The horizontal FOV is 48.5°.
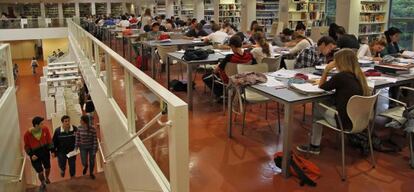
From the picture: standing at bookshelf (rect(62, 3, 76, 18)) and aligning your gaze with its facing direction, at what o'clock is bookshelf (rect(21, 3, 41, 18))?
bookshelf (rect(21, 3, 41, 18)) is roughly at 3 o'clock from bookshelf (rect(62, 3, 76, 18)).

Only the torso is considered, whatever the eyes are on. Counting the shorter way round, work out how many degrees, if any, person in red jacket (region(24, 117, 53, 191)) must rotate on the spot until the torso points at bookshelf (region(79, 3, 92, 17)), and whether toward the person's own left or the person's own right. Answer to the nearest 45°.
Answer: approximately 180°

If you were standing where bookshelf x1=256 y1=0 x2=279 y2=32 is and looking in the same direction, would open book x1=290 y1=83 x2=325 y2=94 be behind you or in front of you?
in front

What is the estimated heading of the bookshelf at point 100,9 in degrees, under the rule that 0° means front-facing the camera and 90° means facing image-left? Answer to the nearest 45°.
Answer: approximately 0°

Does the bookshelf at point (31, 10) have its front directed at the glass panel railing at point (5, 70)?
yes

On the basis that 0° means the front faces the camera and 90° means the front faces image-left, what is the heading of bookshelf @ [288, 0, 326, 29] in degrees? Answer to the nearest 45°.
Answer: approximately 0°
